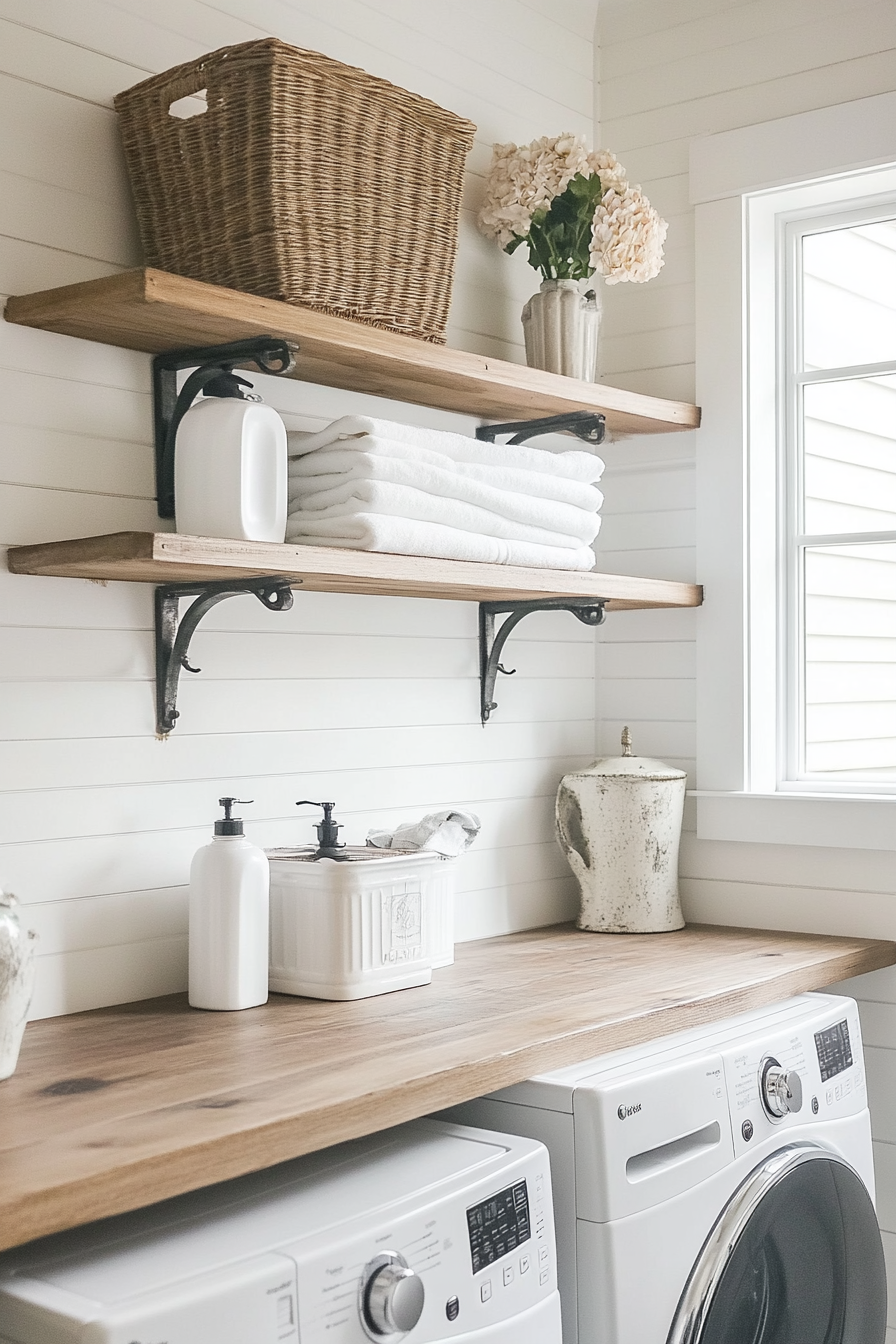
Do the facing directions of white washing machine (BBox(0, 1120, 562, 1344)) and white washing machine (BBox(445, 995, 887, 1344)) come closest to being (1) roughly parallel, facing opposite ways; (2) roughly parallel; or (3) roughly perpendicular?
roughly parallel

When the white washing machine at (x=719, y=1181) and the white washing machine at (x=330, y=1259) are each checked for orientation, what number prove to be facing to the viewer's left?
0
